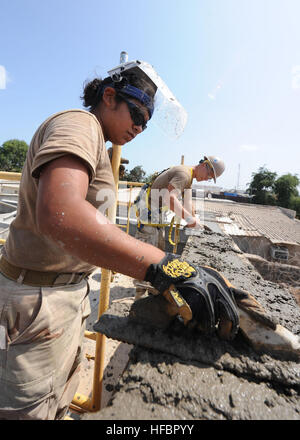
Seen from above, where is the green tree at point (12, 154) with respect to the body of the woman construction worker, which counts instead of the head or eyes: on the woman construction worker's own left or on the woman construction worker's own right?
on the woman construction worker's own left

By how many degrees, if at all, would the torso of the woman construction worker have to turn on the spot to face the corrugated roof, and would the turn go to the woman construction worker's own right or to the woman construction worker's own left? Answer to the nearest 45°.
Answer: approximately 45° to the woman construction worker's own left

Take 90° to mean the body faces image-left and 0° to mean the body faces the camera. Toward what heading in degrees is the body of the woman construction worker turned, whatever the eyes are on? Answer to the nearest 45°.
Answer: approximately 270°

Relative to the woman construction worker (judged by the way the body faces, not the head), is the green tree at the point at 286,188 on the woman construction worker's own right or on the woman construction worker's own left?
on the woman construction worker's own left

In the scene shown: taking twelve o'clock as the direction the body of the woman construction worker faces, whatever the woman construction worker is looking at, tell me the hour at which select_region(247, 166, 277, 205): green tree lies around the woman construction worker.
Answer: The green tree is roughly at 10 o'clock from the woman construction worker.
